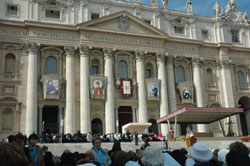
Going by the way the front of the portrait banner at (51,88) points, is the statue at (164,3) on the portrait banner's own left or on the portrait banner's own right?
on the portrait banner's own left

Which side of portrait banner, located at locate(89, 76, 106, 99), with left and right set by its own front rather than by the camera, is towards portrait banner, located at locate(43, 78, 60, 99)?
right

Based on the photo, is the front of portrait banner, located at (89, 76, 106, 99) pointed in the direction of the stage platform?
yes

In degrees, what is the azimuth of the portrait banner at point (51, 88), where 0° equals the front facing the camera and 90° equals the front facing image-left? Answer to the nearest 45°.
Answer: approximately 0°
